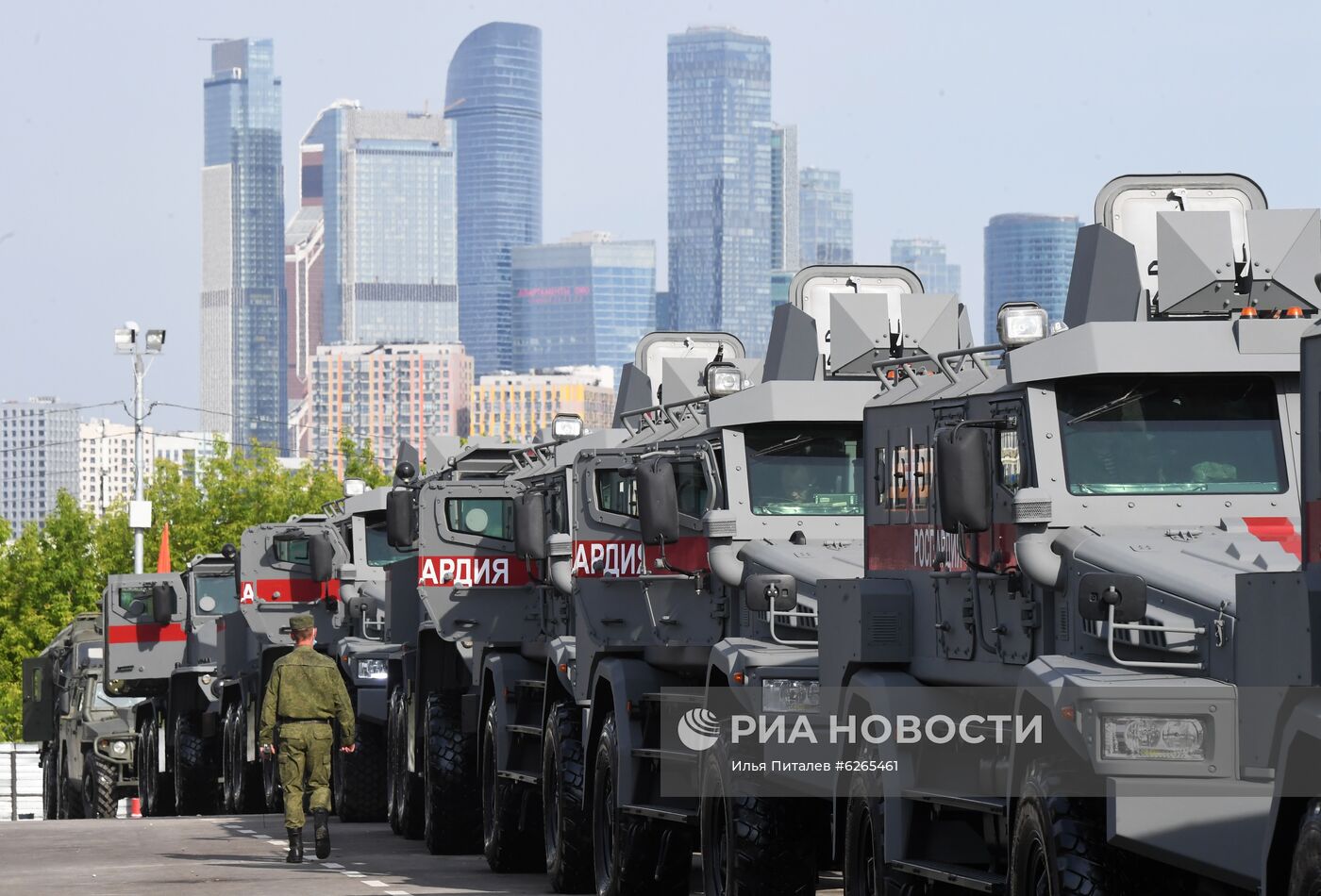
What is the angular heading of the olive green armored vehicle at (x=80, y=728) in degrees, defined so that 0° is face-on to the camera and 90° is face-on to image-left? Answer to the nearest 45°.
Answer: approximately 315°

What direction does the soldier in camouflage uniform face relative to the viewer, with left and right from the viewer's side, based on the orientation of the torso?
facing away from the viewer

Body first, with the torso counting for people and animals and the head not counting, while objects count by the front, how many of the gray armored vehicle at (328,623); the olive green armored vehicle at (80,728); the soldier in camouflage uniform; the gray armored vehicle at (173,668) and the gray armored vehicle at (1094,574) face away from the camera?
1

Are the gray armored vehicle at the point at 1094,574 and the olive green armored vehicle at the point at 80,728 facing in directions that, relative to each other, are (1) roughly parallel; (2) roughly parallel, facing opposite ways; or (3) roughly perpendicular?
roughly parallel

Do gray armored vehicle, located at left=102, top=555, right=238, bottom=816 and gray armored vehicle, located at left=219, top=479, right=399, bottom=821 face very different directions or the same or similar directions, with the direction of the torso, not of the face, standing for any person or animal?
same or similar directions

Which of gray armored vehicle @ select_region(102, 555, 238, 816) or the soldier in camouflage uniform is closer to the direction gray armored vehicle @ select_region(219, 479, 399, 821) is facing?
the soldier in camouflage uniform

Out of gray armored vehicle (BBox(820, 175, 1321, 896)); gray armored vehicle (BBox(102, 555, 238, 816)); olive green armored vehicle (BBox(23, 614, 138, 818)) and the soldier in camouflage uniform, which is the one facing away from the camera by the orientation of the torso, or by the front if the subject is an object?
the soldier in camouflage uniform

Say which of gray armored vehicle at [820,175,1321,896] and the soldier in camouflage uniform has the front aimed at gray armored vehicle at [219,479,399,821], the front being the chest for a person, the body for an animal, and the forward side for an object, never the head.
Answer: the soldier in camouflage uniform

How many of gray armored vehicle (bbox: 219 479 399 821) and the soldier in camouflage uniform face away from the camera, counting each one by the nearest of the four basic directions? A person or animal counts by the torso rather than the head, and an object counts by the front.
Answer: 1

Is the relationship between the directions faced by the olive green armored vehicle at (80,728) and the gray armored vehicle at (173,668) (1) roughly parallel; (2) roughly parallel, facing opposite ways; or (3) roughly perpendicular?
roughly parallel

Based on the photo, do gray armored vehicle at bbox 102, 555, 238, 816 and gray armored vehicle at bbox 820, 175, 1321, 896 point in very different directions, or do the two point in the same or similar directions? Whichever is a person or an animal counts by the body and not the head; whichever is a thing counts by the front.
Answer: same or similar directions

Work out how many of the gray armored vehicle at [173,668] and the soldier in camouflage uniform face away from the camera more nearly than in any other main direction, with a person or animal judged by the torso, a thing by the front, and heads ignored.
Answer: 1

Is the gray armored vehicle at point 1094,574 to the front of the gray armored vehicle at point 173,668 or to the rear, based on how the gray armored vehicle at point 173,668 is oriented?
to the front

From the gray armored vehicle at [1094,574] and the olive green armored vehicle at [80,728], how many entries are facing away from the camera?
0

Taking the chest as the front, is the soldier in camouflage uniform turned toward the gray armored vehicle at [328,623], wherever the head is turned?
yes

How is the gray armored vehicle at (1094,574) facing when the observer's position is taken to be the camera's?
facing the viewer and to the right of the viewer
